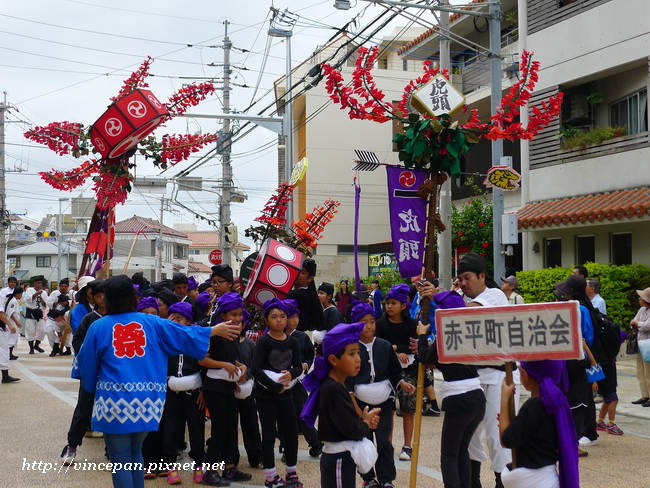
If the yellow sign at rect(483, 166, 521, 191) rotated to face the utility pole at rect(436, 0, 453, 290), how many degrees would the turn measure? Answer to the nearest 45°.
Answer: approximately 135° to its right

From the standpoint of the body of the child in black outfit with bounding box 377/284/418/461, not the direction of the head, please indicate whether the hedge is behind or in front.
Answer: behind

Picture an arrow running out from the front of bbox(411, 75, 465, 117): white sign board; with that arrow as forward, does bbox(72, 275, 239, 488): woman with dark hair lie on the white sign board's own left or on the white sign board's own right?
on the white sign board's own right

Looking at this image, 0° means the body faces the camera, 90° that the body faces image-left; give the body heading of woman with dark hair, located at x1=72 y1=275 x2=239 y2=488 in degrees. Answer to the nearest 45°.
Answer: approximately 180°

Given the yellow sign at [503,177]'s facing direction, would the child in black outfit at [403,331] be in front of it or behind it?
in front

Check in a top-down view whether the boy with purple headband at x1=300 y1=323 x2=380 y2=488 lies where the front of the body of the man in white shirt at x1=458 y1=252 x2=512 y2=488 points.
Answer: yes

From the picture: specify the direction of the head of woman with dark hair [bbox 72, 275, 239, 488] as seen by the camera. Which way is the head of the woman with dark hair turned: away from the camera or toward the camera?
away from the camera
